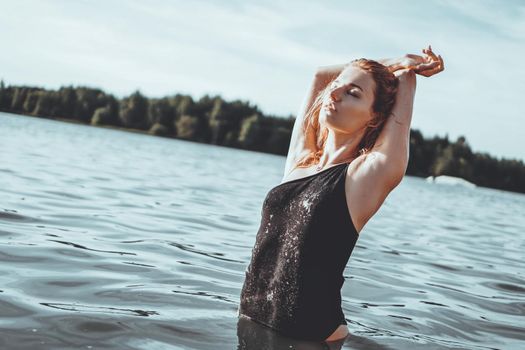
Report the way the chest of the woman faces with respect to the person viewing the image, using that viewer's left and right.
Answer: facing the viewer and to the left of the viewer

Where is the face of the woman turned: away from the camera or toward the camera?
toward the camera
